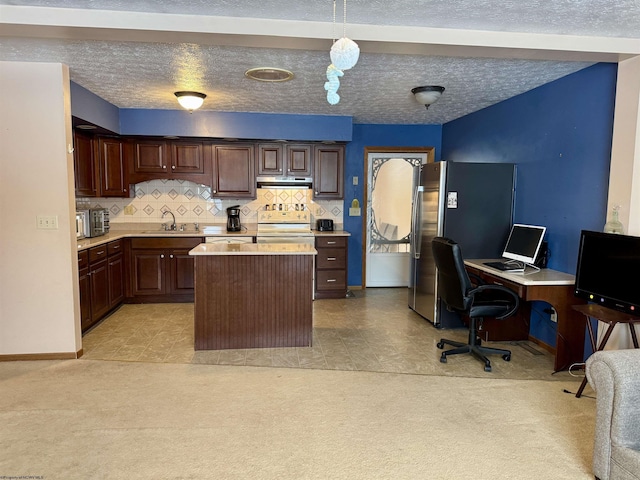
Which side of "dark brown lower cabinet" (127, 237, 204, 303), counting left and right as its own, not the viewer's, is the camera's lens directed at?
front

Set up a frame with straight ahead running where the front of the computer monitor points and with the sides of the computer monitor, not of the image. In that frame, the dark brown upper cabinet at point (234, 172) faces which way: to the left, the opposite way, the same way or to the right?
to the left

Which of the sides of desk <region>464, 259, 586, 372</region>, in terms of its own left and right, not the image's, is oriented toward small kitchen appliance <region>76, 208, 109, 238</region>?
front

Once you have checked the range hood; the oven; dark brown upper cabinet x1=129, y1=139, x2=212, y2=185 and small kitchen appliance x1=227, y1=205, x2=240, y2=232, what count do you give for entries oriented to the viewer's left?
0

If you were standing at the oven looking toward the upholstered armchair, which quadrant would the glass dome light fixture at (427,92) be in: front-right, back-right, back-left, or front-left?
front-left

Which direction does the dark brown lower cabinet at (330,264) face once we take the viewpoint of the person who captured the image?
facing the viewer

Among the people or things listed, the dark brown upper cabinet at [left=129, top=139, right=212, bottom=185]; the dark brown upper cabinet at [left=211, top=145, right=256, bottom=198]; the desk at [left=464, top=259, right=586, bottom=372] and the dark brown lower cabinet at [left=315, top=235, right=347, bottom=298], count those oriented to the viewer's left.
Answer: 1

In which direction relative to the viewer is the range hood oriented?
toward the camera

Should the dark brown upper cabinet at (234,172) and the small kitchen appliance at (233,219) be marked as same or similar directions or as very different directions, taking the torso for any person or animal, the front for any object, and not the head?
same or similar directions

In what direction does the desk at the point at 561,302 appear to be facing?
to the viewer's left

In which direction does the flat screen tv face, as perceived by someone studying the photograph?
facing the viewer and to the left of the viewer

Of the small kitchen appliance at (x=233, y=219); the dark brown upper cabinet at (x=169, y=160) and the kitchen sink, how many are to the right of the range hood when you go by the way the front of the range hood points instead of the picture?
3
